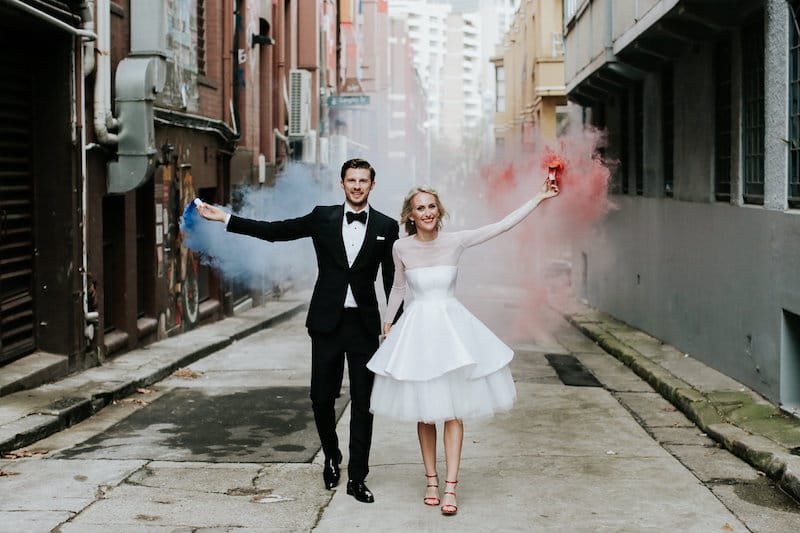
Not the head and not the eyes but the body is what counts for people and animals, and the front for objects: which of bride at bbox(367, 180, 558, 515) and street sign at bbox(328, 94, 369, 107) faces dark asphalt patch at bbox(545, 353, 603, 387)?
the street sign

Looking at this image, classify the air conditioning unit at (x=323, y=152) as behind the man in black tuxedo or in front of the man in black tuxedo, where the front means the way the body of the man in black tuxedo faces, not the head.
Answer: behind

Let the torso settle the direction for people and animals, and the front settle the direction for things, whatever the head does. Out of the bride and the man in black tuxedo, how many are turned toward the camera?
2

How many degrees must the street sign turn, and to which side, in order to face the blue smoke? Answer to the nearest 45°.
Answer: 0° — it already faces it

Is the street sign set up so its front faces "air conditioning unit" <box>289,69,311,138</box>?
yes

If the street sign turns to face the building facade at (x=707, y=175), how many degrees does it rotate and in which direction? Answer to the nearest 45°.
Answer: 0° — it already faces it

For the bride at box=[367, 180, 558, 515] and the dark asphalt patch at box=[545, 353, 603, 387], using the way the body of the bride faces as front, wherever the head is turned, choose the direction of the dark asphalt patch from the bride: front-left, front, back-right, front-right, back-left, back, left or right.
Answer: back

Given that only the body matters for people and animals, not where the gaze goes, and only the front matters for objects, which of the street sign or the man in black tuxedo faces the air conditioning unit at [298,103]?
the street sign
